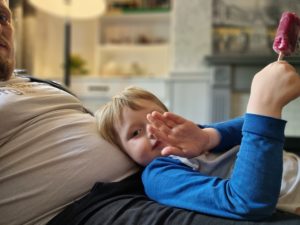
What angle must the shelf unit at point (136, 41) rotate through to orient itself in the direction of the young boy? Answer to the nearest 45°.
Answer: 0° — it already faces them

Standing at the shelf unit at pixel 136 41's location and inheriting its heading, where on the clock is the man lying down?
The man lying down is roughly at 12 o'clock from the shelf unit.

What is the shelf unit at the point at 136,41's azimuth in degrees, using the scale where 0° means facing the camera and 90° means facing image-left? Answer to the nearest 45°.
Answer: approximately 0°
